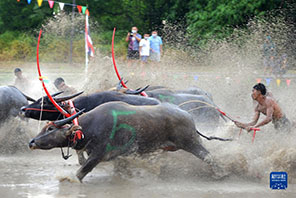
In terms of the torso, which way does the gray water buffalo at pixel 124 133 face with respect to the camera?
to the viewer's left

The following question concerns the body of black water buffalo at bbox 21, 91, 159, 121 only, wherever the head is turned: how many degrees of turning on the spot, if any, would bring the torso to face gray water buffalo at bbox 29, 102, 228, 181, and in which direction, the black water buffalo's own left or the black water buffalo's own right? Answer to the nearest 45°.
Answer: approximately 135° to the black water buffalo's own left

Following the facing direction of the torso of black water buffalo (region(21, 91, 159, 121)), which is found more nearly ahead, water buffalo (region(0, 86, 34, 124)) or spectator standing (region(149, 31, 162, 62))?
the water buffalo

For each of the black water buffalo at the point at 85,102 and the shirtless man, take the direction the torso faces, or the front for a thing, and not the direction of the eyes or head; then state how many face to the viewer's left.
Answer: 2

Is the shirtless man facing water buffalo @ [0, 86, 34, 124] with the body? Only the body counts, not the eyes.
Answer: yes

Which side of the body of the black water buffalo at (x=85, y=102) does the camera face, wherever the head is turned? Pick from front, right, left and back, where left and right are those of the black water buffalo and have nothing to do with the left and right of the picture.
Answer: left

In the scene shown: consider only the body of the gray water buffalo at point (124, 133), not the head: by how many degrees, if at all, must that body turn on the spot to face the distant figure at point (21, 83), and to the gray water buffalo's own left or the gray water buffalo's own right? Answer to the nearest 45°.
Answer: approximately 45° to the gray water buffalo's own right

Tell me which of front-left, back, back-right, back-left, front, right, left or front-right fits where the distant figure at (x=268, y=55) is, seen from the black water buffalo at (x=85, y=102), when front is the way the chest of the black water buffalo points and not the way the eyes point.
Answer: back-right

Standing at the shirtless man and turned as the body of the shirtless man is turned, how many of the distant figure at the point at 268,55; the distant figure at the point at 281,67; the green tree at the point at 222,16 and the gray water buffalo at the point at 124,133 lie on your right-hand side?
3

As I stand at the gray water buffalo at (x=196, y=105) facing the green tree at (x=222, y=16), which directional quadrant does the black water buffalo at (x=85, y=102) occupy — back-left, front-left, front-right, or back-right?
back-left

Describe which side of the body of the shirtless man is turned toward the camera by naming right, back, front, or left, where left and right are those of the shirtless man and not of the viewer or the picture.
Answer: left

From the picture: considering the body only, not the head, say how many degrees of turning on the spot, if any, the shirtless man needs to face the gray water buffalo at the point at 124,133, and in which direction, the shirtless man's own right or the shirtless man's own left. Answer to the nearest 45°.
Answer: approximately 45° to the shirtless man's own left

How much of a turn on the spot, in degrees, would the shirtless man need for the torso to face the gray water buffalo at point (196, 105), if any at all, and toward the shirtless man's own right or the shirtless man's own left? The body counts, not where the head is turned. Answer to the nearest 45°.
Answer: approximately 45° to the shirtless man's own right
